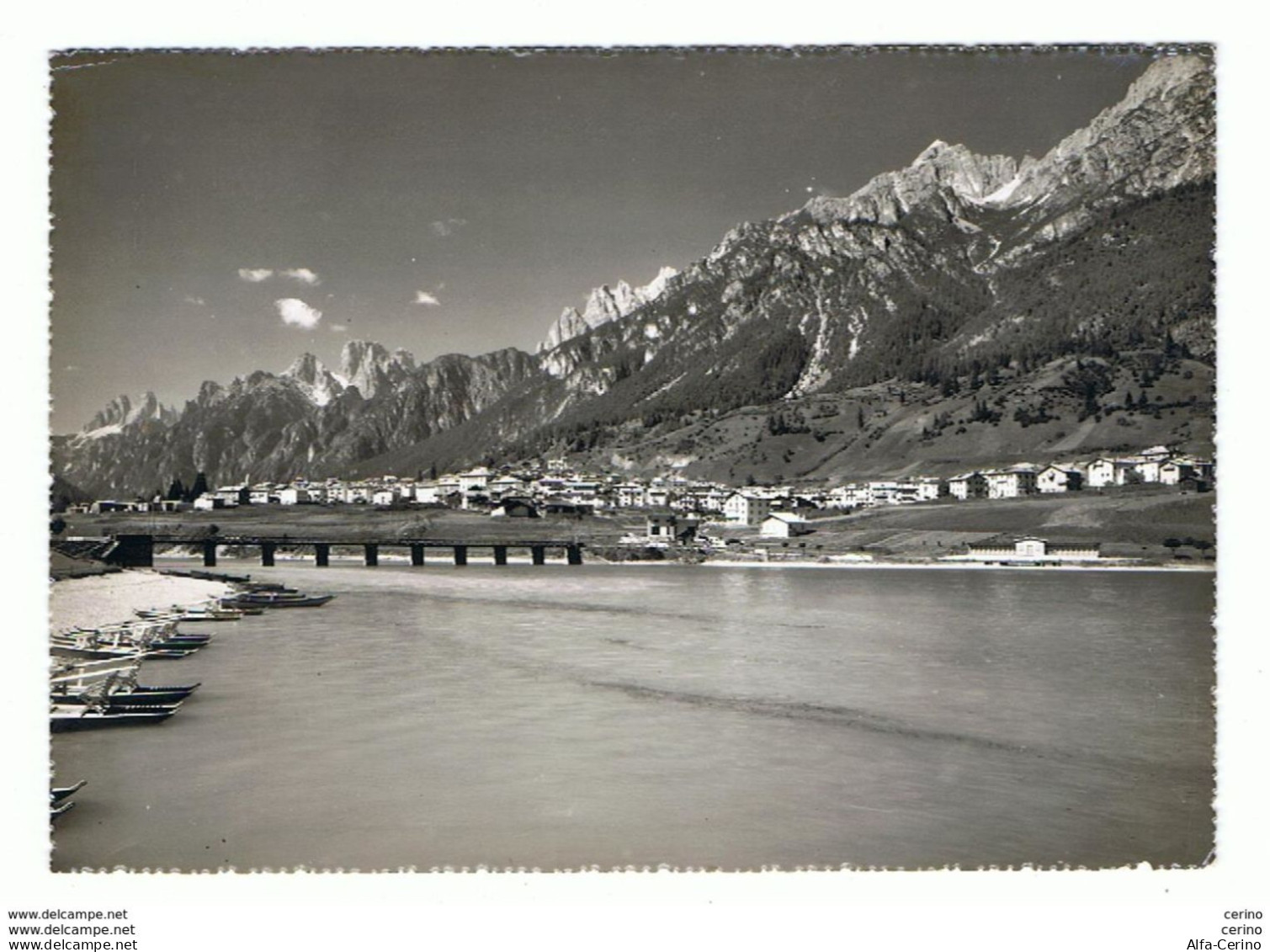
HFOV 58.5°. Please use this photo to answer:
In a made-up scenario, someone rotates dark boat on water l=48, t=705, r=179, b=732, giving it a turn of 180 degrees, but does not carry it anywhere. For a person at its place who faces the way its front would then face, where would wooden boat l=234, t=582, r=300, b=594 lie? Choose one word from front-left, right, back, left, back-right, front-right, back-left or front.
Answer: right

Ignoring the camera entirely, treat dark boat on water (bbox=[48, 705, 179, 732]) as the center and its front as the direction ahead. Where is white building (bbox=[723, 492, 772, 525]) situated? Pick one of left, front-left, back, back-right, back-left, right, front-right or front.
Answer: front-left

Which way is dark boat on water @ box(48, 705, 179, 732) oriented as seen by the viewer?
to the viewer's right

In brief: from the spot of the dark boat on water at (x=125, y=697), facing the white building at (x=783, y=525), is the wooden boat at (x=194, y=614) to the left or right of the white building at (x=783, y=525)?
left

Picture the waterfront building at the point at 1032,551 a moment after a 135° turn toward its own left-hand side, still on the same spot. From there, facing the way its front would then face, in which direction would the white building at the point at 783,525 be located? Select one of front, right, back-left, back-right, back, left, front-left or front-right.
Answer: back

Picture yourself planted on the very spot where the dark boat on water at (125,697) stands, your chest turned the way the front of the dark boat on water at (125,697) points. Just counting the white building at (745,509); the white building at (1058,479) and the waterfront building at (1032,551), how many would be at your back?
0

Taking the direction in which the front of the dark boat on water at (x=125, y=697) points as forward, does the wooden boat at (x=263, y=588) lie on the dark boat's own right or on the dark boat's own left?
on the dark boat's own left

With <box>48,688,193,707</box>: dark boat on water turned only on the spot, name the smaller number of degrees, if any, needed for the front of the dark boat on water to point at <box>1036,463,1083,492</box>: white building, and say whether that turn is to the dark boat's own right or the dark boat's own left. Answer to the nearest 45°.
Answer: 0° — it already faces it

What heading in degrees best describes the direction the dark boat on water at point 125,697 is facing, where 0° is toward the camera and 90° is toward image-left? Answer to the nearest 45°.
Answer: approximately 270°

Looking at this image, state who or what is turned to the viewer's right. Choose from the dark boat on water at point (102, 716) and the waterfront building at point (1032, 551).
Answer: the dark boat on water

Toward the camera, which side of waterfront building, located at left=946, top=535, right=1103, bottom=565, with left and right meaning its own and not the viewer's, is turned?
front

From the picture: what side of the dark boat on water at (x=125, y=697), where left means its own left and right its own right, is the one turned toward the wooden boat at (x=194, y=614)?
left

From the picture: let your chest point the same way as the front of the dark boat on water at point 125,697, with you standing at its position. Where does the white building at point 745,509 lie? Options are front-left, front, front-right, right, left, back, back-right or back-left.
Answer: front-left
